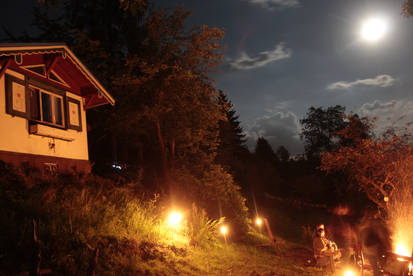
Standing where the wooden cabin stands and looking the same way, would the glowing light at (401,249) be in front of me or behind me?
in front

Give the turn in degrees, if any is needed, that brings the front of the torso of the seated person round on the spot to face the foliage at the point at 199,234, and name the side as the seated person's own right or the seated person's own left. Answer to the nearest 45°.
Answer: approximately 135° to the seated person's own right

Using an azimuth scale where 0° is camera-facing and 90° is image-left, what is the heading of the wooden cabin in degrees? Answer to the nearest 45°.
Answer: approximately 315°

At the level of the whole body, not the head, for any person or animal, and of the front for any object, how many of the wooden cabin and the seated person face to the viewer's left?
0

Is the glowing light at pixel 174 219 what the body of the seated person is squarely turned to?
no

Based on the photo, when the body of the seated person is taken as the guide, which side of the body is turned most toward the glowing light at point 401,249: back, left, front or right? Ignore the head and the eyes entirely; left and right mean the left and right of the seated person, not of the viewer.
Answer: left

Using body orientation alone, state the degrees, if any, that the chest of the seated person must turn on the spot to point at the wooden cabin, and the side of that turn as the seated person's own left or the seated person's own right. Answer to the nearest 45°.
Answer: approximately 135° to the seated person's own right

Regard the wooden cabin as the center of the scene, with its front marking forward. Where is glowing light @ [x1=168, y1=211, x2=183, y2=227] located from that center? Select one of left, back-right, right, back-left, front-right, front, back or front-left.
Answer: front
